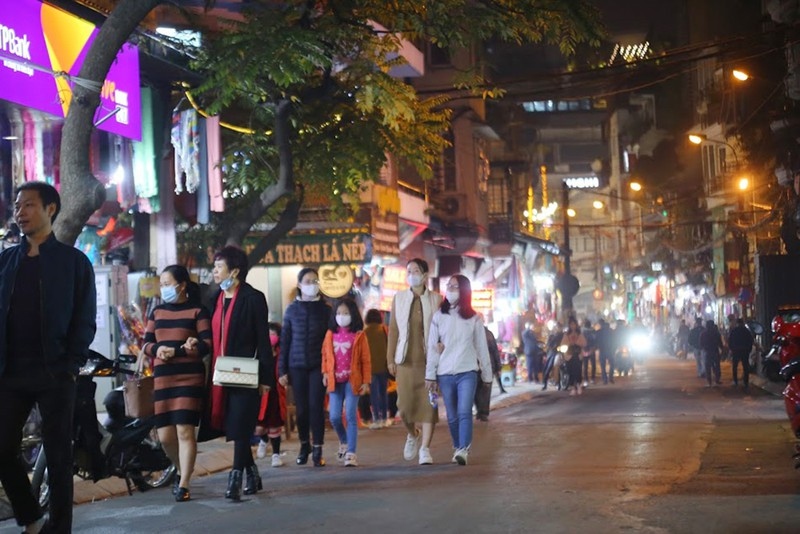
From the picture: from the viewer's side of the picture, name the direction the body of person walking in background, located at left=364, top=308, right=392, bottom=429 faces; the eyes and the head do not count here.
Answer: away from the camera

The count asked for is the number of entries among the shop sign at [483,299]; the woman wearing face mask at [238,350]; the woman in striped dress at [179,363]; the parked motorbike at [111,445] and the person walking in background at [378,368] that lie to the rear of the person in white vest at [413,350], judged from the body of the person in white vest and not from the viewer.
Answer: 2

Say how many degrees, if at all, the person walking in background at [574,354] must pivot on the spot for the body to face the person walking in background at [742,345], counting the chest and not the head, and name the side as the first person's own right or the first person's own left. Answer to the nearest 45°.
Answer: approximately 90° to the first person's own left

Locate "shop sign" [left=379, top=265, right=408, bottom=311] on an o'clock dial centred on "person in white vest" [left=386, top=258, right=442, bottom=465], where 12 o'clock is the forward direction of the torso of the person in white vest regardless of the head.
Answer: The shop sign is roughly at 6 o'clock from the person in white vest.

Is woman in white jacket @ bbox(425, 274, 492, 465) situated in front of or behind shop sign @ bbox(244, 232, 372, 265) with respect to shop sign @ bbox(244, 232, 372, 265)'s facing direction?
in front

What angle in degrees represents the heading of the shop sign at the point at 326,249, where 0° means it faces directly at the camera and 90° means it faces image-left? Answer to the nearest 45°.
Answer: approximately 0°

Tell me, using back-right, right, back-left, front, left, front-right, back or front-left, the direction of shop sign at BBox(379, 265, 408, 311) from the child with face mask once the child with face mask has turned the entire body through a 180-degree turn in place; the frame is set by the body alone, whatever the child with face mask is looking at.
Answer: front

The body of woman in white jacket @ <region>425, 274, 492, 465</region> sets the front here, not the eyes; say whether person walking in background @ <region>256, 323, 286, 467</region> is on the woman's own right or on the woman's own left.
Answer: on the woman's own right

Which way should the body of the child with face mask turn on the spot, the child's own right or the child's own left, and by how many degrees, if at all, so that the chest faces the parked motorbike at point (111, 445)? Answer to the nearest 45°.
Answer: approximately 45° to the child's own right

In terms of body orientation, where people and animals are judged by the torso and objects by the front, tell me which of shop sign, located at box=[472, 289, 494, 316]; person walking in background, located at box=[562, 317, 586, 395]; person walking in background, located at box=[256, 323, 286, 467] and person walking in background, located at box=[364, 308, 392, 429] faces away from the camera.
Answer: person walking in background, located at box=[364, 308, 392, 429]
